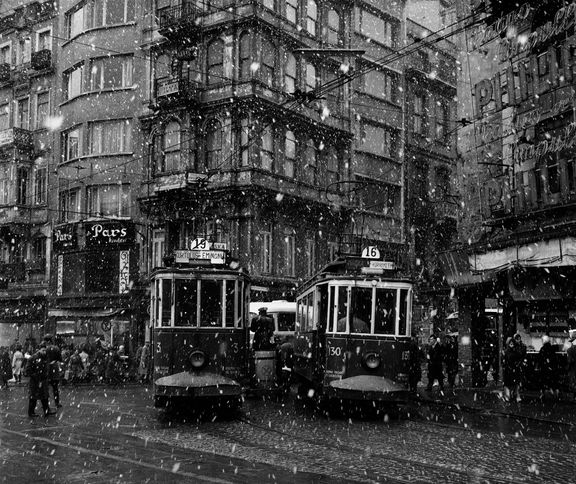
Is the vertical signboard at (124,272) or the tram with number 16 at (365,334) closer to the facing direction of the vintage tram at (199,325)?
the tram with number 16

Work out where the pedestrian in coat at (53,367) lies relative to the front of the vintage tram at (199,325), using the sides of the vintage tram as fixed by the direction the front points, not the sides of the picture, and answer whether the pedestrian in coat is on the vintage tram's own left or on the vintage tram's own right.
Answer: on the vintage tram's own right
